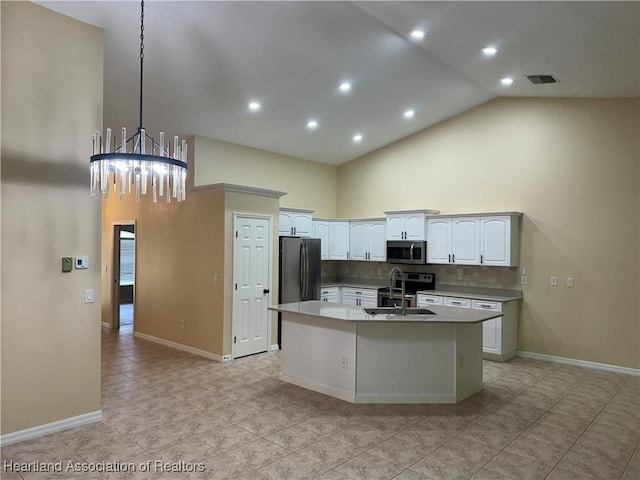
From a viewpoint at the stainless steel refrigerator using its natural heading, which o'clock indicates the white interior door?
The white interior door is roughly at 3 o'clock from the stainless steel refrigerator.

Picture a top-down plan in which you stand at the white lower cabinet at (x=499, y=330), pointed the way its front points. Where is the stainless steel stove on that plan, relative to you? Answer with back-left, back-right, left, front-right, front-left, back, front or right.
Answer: right

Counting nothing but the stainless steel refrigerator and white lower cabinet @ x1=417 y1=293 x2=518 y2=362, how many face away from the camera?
0

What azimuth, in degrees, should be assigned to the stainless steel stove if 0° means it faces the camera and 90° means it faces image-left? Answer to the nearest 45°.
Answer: approximately 45°

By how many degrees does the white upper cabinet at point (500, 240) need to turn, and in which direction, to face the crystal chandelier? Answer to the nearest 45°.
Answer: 0° — it already faces it

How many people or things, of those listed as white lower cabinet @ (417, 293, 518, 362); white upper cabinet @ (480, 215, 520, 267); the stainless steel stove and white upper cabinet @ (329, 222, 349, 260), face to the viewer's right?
0

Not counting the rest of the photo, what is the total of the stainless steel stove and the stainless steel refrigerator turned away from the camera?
0

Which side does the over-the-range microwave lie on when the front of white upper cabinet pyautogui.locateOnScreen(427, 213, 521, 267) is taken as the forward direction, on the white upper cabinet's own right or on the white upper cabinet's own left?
on the white upper cabinet's own right

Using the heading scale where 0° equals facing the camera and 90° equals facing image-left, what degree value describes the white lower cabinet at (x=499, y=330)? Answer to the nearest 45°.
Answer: approximately 45°

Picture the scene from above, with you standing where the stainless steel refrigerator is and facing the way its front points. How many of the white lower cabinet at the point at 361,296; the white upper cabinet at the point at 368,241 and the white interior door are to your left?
2

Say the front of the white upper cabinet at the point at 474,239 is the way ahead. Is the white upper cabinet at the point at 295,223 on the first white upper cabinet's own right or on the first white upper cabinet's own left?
on the first white upper cabinet's own right

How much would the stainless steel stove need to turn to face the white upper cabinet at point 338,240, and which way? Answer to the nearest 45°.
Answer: approximately 90° to its right

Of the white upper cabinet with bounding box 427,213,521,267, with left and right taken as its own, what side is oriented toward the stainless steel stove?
right

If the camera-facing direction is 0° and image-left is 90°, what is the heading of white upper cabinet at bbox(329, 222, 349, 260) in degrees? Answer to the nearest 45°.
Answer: approximately 0°

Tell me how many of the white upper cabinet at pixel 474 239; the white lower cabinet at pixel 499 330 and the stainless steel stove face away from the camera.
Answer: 0

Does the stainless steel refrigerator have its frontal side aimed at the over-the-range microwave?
no

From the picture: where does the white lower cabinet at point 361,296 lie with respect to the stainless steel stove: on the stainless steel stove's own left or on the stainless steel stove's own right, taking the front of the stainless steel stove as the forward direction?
on the stainless steel stove's own right

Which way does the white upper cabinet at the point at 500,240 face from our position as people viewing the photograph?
facing the viewer and to the left of the viewer
